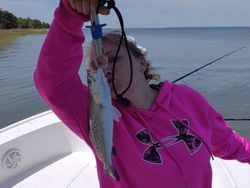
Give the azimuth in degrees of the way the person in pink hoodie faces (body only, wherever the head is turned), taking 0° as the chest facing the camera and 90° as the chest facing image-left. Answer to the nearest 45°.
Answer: approximately 0°
